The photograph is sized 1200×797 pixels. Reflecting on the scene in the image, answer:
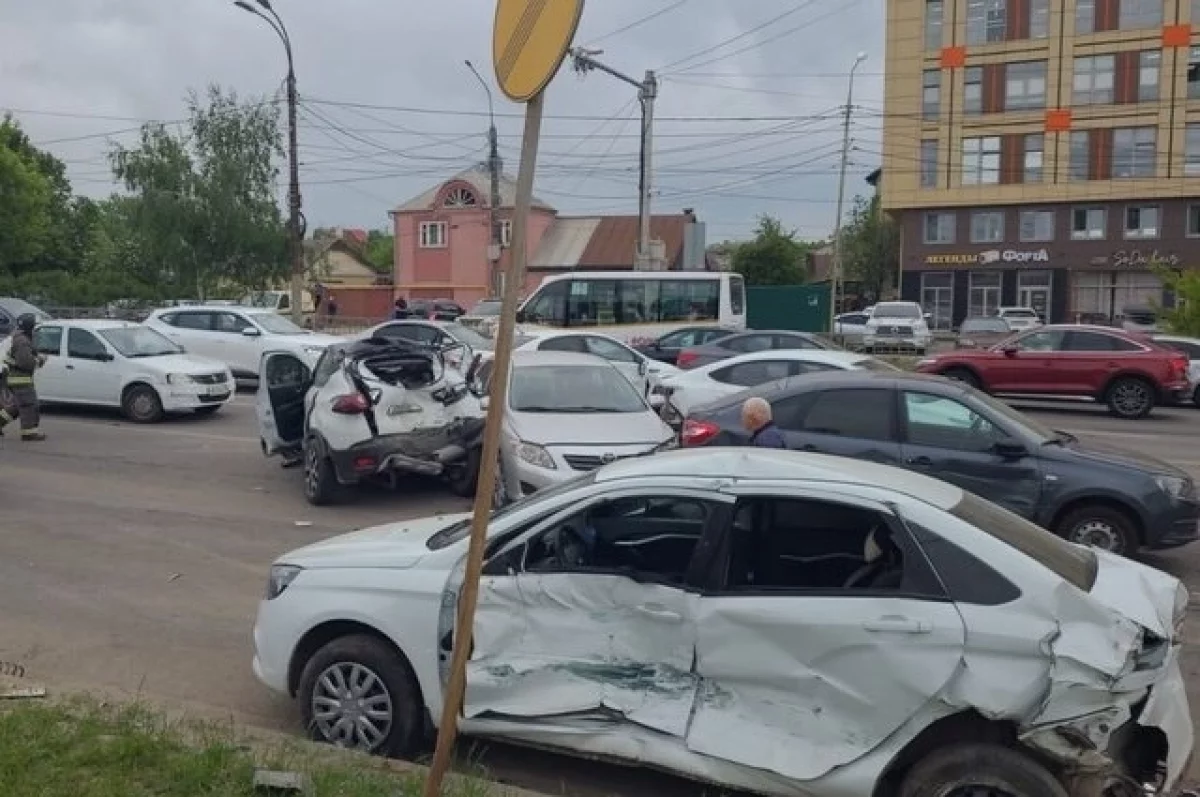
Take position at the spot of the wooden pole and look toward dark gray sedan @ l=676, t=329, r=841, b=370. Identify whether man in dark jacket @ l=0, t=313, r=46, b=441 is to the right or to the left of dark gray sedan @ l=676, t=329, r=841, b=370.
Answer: left

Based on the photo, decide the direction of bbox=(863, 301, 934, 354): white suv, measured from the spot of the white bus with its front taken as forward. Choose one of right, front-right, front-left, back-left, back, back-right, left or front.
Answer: back-right

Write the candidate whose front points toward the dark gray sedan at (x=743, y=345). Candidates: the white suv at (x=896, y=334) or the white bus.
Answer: the white suv

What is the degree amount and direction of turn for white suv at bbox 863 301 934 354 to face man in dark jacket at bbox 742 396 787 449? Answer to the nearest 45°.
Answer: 0° — it already faces them

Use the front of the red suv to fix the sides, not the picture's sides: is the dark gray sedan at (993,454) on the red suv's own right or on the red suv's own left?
on the red suv's own left

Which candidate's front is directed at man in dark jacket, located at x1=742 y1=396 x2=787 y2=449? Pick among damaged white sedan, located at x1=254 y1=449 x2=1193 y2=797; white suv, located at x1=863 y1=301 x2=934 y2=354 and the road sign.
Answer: the white suv

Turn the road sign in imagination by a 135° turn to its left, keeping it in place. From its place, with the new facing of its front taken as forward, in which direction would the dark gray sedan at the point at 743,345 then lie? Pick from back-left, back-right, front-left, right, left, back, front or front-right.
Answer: left

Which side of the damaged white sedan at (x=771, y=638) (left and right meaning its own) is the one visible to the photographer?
left

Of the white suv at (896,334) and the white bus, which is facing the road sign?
the white suv

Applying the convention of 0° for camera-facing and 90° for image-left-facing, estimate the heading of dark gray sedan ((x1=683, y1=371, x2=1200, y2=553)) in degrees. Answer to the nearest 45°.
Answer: approximately 270°

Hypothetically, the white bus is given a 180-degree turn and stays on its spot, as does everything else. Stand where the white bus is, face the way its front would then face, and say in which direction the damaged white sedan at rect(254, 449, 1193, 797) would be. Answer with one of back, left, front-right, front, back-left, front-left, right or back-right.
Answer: right
